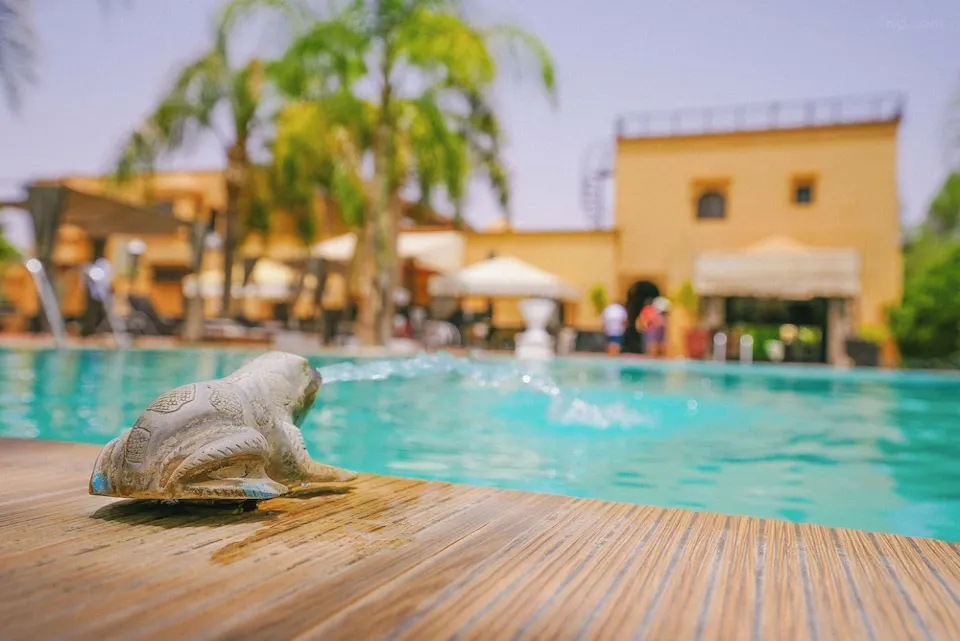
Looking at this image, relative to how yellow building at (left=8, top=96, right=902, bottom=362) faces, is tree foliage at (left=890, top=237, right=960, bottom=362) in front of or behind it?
in front

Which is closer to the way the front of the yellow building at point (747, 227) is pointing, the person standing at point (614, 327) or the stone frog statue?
the stone frog statue

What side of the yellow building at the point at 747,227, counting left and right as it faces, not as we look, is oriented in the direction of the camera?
front

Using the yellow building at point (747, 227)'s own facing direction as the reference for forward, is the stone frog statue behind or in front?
in front

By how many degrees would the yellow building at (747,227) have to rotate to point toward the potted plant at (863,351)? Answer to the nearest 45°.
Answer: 0° — it already faces it

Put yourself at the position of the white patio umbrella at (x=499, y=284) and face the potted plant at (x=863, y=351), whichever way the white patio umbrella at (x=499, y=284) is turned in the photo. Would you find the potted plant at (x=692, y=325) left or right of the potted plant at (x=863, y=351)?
left

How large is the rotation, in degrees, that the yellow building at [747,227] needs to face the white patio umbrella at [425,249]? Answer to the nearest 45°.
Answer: approximately 90° to its right

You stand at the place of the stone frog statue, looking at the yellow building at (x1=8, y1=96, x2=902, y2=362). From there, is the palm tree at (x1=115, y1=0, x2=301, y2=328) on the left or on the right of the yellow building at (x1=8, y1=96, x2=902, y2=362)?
left

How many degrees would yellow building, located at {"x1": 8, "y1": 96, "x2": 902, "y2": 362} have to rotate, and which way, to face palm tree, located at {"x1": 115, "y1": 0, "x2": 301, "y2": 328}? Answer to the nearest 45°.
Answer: approximately 90° to its right
